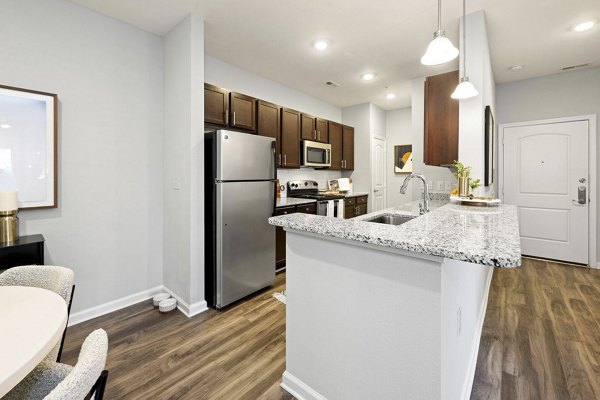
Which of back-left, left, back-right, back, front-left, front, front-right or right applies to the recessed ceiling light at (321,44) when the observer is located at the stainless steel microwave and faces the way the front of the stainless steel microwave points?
front-right

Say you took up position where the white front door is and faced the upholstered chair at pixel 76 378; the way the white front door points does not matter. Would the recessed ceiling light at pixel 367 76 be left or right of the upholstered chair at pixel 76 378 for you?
right

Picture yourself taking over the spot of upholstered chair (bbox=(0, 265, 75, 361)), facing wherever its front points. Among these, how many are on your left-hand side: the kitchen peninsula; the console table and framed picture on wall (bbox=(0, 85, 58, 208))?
1

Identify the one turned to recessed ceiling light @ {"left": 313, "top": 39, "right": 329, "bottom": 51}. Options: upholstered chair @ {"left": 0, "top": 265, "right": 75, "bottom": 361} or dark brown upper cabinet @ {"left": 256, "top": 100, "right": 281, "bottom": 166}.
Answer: the dark brown upper cabinet

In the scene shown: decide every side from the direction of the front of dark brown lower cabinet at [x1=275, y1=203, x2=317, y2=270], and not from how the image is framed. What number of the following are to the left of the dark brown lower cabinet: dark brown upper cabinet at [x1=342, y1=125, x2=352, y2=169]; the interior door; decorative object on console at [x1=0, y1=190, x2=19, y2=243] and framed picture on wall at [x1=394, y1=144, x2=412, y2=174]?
3

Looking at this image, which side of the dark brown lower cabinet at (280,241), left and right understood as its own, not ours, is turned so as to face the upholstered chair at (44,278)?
right

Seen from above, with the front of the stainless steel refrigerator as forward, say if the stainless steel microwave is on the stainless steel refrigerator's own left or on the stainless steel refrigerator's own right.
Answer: on the stainless steel refrigerator's own left

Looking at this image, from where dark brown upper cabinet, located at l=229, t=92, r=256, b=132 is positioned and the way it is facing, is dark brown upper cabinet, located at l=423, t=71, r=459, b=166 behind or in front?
in front

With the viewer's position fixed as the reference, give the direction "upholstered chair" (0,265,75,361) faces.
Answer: facing the viewer and to the left of the viewer

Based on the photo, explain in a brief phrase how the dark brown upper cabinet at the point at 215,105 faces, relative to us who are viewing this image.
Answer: facing the viewer and to the right of the viewer

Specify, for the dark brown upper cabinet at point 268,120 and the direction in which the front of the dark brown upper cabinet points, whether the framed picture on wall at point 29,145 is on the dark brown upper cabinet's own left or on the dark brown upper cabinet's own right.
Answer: on the dark brown upper cabinet's own right

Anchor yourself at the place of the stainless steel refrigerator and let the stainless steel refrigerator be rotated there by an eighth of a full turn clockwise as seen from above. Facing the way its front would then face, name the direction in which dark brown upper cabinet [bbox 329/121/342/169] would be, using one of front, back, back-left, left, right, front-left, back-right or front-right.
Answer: back-left

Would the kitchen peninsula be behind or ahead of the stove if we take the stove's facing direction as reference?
ahead

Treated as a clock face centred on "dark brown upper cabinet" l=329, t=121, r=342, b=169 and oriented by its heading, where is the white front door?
The white front door is roughly at 11 o'clock from the dark brown upper cabinet.

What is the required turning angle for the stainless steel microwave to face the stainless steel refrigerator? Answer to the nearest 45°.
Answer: approximately 45° to its right

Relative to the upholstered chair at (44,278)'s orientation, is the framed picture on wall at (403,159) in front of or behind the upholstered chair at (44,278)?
behind
